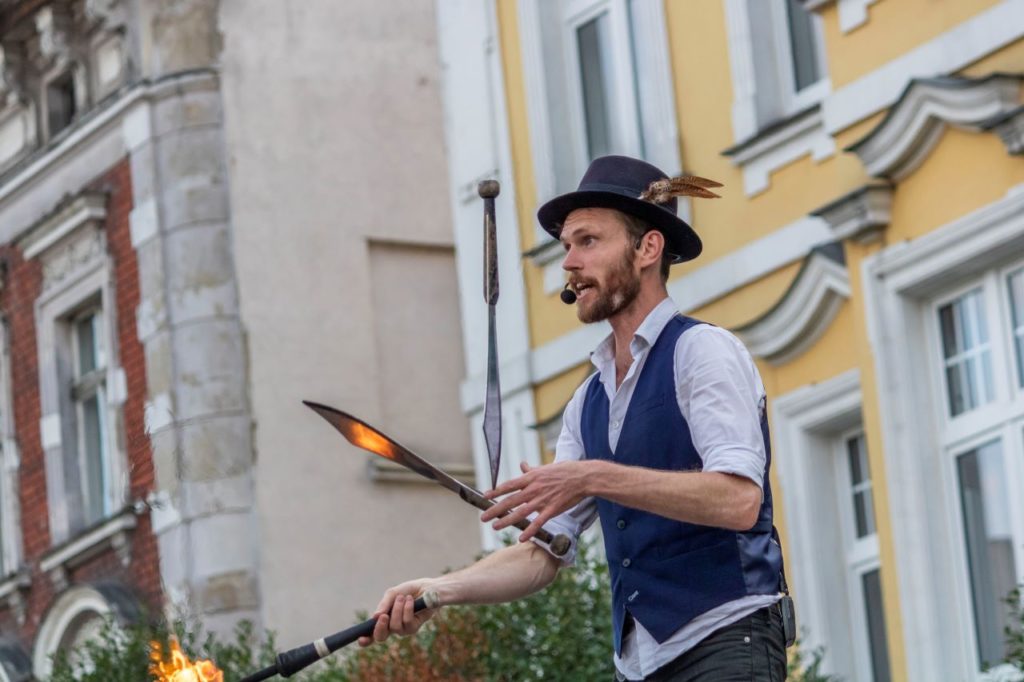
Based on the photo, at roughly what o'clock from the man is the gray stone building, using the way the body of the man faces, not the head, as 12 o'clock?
The gray stone building is roughly at 4 o'clock from the man.

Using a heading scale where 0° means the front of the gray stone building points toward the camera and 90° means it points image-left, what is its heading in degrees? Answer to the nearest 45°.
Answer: approximately 45°

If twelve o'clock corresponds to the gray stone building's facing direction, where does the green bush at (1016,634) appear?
The green bush is roughly at 10 o'clock from the gray stone building.

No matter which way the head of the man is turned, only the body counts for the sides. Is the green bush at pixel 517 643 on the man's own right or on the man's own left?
on the man's own right

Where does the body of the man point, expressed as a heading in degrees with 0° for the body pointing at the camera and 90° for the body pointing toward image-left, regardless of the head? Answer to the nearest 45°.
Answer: approximately 45°

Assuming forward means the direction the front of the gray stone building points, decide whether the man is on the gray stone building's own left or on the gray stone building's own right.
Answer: on the gray stone building's own left

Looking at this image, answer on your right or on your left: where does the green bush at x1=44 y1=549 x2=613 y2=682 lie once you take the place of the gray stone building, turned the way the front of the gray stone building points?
on your left
